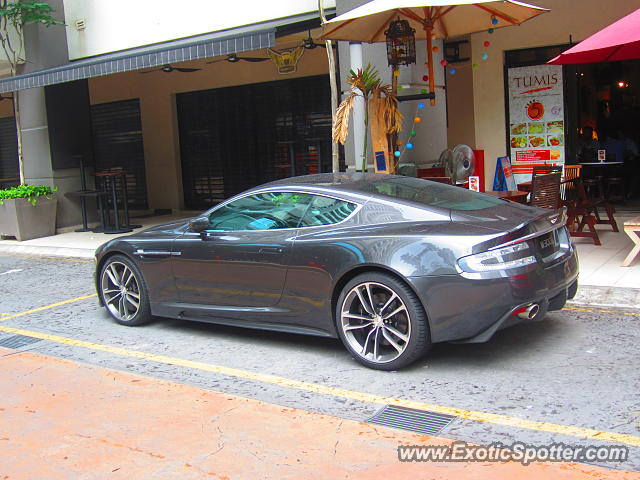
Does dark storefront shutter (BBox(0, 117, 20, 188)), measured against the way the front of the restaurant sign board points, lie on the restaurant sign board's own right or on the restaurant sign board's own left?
on the restaurant sign board's own right

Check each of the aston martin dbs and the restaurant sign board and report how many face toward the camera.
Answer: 1

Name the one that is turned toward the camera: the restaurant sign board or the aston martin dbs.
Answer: the restaurant sign board

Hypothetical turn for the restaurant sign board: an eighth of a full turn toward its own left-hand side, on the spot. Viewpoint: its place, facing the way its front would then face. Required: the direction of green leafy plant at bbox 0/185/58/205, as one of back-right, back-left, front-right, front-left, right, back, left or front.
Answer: back-right

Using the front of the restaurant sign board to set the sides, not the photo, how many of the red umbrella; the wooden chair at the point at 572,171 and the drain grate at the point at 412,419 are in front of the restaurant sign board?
3

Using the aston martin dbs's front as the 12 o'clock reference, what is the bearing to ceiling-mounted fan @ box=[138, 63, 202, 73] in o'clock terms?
The ceiling-mounted fan is roughly at 1 o'clock from the aston martin dbs.

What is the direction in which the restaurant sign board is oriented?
toward the camera

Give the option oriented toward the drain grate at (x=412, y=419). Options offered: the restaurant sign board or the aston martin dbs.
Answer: the restaurant sign board

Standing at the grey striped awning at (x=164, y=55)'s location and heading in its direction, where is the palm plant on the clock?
The palm plant is roughly at 9 o'clock from the grey striped awning.

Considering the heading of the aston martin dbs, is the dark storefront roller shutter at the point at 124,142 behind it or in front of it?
in front

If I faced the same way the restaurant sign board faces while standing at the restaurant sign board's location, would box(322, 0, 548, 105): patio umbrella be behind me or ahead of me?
ahead

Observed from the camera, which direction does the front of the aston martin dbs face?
facing away from the viewer and to the left of the viewer
